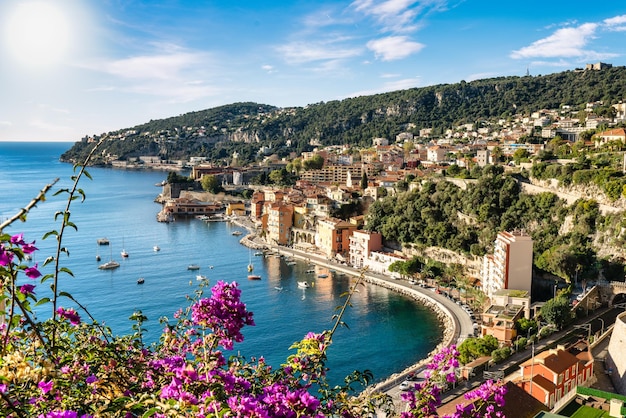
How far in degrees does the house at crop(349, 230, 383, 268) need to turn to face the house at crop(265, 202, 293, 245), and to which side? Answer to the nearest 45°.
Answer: approximately 90° to its right

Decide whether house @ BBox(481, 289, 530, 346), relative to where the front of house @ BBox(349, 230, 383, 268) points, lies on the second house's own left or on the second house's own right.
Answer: on the second house's own left

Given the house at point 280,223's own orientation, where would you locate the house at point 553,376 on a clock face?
the house at point 553,376 is roughly at 10 o'clock from the house at point 280,223.

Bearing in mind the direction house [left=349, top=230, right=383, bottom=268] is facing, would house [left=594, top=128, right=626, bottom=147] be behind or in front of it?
behind

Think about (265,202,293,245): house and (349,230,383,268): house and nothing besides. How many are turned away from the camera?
0

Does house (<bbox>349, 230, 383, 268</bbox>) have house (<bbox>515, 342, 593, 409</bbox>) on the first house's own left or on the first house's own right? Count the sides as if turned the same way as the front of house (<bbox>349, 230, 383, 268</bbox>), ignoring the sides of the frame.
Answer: on the first house's own left

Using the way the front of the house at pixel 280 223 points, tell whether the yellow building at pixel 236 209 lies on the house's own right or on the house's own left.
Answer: on the house's own right

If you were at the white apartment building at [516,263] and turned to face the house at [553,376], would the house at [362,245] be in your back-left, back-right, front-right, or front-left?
back-right
